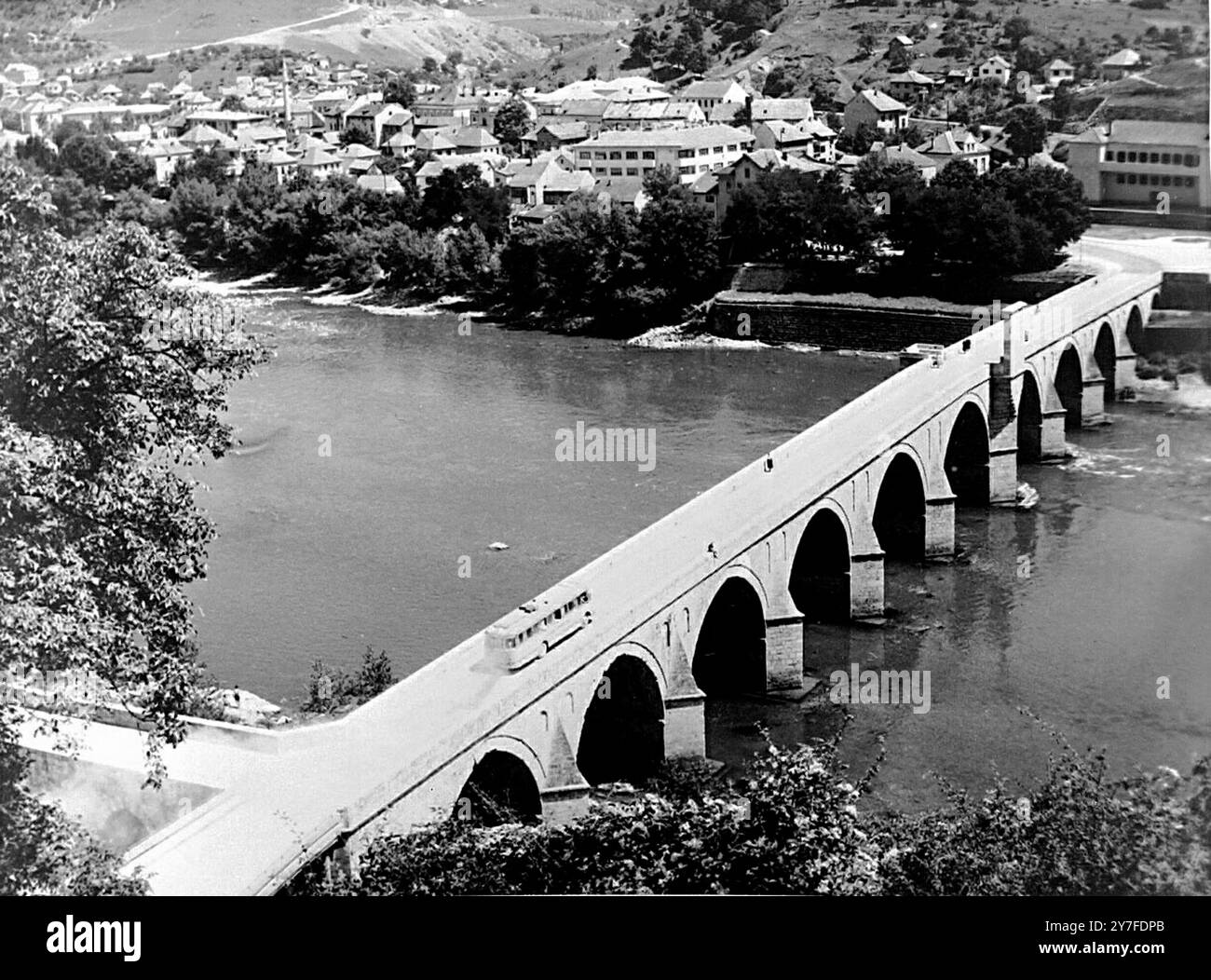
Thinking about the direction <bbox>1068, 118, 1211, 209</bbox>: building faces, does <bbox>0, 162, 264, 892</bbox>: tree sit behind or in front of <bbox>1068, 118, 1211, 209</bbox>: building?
in front

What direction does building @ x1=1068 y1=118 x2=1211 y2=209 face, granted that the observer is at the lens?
facing the viewer

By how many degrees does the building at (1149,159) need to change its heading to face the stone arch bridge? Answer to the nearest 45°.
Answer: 0° — it already faces it
